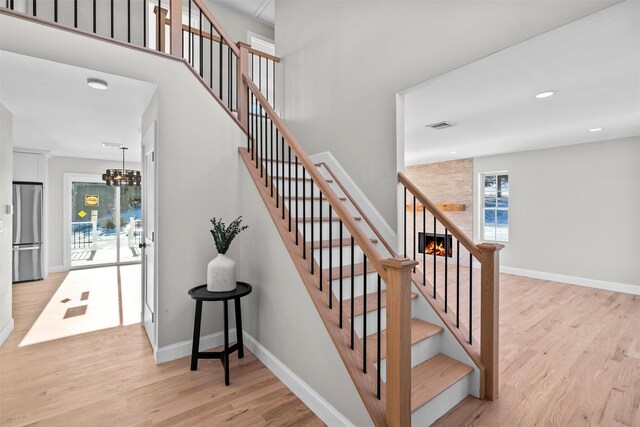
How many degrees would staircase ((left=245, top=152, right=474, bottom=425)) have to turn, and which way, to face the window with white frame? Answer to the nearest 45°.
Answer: approximately 90° to its left

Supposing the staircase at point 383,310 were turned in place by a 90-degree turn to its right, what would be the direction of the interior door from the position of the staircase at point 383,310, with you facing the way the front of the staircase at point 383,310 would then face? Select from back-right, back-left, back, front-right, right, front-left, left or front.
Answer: right

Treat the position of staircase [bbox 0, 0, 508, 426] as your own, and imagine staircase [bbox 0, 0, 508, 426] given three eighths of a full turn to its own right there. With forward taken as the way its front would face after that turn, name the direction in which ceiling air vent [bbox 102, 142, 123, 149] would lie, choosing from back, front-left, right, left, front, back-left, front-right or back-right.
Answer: front-right

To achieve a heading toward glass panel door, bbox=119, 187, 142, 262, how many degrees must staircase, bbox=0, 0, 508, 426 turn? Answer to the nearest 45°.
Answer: approximately 180°

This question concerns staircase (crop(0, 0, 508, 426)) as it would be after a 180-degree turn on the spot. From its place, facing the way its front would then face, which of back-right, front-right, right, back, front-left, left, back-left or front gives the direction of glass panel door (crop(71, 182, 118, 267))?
front

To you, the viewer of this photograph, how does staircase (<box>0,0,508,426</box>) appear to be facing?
facing the viewer and to the right of the viewer

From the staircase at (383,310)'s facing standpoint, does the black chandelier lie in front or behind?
behind

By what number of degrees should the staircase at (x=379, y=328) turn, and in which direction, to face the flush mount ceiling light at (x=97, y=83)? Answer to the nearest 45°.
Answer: approximately 135° to its right

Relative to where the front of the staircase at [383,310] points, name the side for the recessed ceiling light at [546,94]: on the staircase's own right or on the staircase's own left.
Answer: on the staircase's own left

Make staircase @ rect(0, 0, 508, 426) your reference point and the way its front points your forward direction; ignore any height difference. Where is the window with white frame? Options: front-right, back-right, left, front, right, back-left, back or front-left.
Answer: left

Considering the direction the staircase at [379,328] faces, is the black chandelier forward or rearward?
rearward

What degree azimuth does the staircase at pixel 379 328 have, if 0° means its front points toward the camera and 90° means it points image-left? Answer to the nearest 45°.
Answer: approximately 315°

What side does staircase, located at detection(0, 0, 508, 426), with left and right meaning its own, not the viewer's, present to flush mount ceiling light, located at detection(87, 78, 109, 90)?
back

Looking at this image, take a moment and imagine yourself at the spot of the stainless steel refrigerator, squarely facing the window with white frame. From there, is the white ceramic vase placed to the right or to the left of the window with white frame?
right
